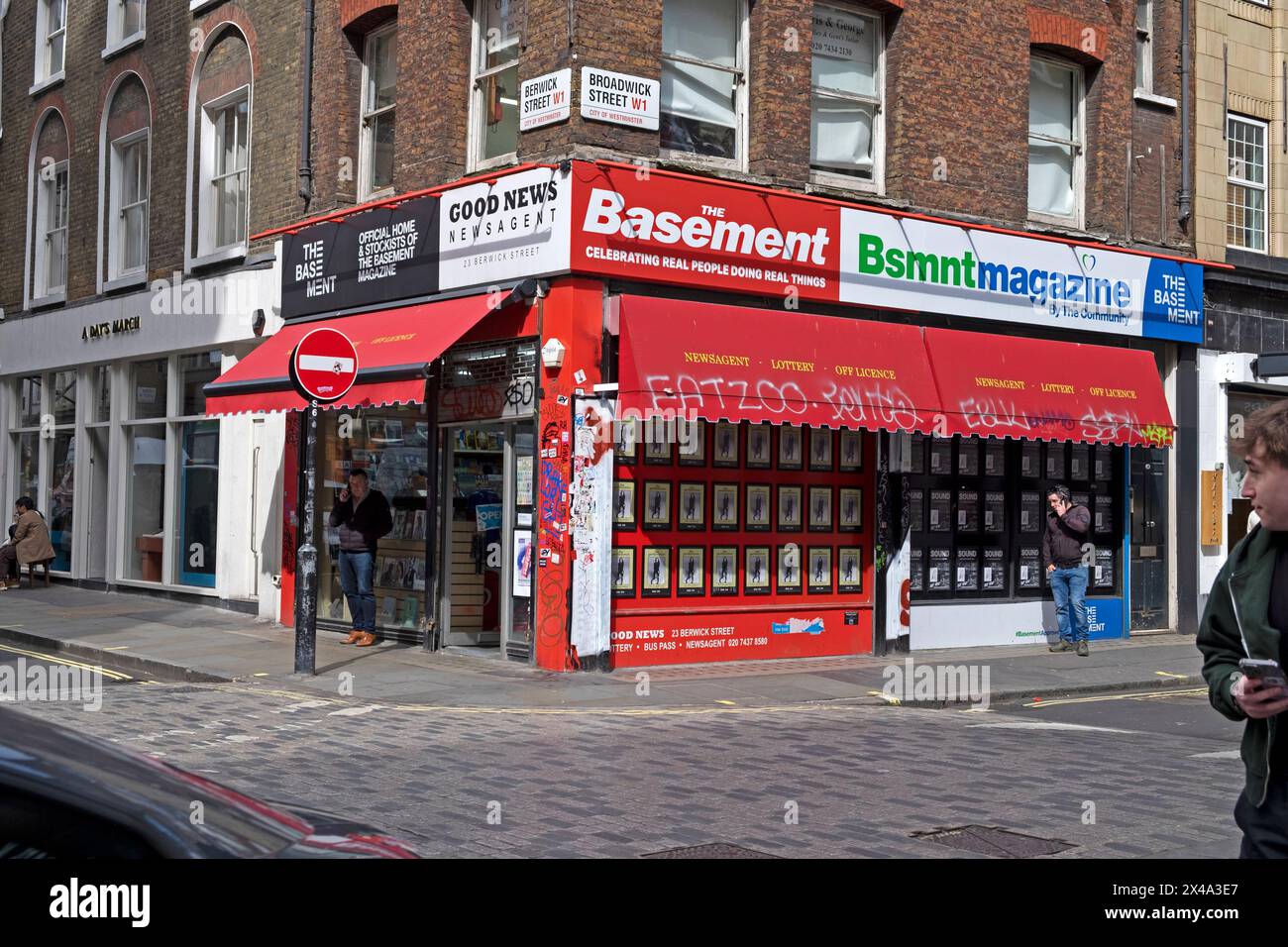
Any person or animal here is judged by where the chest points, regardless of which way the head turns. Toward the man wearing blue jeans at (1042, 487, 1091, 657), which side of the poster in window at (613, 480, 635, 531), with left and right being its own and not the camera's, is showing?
left

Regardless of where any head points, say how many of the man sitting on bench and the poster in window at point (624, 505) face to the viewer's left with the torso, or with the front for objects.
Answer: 1

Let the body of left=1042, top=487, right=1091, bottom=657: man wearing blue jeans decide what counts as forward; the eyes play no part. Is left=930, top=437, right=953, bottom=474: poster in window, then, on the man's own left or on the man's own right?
on the man's own right

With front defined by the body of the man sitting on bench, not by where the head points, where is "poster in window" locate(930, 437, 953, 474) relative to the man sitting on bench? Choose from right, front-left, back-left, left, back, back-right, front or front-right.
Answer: back-left

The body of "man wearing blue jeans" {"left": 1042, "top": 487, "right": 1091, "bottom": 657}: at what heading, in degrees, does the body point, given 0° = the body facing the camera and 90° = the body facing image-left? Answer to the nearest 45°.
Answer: approximately 45°

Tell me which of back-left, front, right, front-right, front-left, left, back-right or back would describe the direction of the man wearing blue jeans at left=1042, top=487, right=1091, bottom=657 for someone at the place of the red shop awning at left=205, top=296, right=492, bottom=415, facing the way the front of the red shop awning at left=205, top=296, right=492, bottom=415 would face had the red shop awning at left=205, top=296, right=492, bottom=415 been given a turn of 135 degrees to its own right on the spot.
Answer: right

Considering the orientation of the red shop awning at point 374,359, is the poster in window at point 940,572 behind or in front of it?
behind

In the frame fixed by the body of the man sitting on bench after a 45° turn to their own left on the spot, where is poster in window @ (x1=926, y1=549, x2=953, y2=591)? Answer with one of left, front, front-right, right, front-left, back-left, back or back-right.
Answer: left

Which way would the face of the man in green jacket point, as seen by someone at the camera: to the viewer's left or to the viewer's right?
to the viewer's left

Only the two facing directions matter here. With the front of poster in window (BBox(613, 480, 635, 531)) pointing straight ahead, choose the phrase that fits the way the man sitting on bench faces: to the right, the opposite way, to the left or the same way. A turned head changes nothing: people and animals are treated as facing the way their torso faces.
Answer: to the right

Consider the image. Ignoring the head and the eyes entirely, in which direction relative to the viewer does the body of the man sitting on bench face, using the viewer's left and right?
facing to the left of the viewer

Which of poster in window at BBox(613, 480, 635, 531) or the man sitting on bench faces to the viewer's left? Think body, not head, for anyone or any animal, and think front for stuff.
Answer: the man sitting on bench

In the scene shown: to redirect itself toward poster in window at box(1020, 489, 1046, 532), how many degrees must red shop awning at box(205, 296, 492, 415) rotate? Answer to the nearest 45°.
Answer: approximately 135° to its left

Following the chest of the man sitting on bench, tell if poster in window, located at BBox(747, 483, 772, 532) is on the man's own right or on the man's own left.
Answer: on the man's own left

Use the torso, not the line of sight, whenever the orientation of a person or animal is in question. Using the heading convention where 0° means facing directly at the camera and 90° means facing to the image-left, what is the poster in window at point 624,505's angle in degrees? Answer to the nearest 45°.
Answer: approximately 315°
